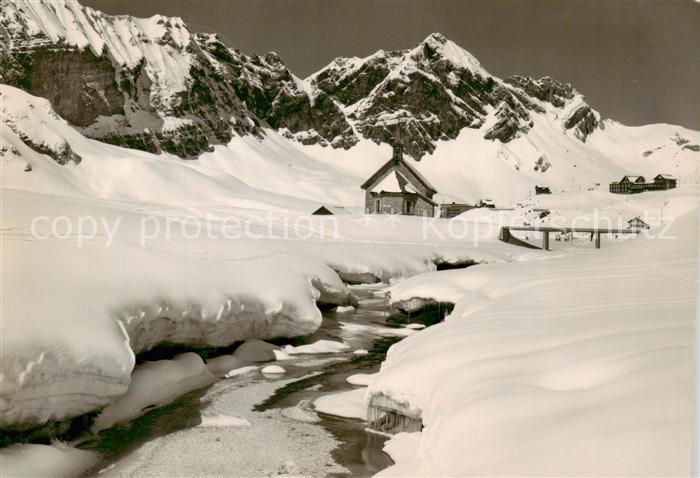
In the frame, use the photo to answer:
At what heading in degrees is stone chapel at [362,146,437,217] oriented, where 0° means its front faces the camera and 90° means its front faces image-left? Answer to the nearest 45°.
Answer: approximately 0°
